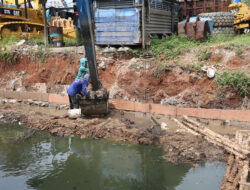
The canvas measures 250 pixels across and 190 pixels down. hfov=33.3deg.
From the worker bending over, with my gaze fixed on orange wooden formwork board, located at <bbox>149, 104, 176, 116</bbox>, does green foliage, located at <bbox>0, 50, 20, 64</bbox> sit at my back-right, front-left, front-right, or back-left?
back-left

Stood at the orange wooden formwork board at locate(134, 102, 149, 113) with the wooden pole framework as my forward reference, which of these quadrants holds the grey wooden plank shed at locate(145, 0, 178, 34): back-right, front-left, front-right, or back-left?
back-left

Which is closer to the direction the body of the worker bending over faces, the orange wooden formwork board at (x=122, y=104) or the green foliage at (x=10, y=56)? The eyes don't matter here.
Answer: the orange wooden formwork board

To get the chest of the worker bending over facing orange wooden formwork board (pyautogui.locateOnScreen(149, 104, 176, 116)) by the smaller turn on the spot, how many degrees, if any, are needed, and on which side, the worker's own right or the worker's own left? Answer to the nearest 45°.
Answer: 0° — they already face it

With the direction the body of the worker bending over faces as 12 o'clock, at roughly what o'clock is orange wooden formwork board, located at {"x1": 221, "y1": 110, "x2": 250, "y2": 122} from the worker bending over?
The orange wooden formwork board is roughly at 1 o'clock from the worker bending over.

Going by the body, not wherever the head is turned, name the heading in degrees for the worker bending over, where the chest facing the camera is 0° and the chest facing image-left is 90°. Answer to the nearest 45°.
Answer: approximately 270°
